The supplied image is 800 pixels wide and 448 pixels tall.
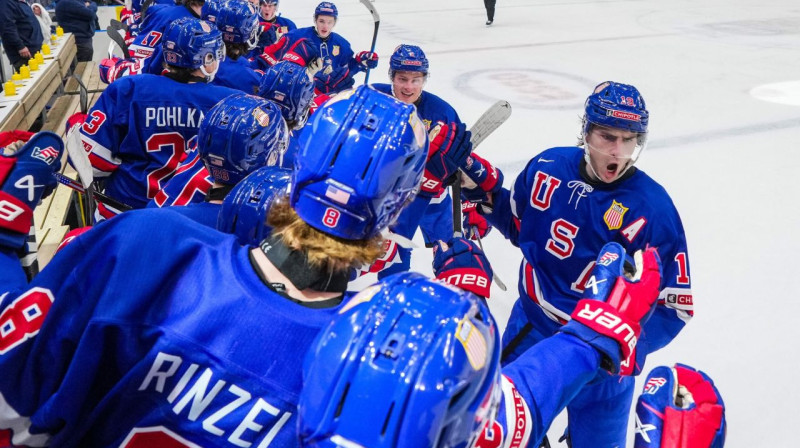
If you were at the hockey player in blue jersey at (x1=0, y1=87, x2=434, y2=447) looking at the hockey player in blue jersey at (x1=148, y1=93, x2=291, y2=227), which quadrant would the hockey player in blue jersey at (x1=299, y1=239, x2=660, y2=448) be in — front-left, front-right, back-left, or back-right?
back-right

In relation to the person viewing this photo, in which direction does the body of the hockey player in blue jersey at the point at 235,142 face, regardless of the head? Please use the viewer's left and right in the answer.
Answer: facing away from the viewer and to the right of the viewer

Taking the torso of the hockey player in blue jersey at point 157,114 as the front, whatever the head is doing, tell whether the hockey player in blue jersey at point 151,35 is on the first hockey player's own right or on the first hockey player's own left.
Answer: on the first hockey player's own left

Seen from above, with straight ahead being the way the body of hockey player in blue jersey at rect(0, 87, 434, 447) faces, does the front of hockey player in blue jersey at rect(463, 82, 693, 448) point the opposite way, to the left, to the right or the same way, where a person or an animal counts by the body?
the opposite way

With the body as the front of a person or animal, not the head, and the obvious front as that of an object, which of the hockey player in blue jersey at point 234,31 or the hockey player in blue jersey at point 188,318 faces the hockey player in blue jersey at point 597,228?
the hockey player in blue jersey at point 188,318

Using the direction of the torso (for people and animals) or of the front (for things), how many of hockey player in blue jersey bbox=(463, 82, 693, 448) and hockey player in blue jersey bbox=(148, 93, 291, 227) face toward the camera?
1

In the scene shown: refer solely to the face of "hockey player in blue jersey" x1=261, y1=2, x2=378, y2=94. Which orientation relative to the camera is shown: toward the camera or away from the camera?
toward the camera

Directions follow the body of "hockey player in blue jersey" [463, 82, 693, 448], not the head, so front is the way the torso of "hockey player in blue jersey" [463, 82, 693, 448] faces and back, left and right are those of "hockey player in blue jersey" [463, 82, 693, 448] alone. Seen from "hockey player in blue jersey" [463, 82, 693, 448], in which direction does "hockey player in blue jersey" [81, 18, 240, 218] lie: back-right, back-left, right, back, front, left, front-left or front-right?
right

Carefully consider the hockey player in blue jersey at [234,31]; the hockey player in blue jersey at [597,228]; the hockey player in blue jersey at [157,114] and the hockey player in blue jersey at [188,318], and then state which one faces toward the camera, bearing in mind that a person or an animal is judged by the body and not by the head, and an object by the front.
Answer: the hockey player in blue jersey at [597,228]

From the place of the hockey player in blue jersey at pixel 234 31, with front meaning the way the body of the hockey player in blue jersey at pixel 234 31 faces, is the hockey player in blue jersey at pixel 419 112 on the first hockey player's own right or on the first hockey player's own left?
on the first hockey player's own right

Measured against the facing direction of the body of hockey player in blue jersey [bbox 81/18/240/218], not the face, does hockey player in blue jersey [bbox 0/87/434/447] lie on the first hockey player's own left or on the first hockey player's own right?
on the first hockey player's own right

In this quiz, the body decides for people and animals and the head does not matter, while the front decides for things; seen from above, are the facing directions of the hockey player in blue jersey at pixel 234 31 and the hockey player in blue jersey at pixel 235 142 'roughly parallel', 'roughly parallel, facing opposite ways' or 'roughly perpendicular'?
roughly parallel

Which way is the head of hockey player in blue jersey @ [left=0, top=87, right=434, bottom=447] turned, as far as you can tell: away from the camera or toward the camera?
away from the camera

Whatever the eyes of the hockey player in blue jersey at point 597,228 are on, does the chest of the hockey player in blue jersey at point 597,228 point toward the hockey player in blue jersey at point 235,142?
no

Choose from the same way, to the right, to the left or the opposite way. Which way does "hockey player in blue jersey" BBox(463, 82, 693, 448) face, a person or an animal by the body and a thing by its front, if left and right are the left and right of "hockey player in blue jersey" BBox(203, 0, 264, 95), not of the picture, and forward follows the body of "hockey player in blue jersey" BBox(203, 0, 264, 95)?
the opposite way

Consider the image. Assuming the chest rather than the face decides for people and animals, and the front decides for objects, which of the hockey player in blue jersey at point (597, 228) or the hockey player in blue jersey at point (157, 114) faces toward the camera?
the hockey player in blue jersey at point (597, 228)

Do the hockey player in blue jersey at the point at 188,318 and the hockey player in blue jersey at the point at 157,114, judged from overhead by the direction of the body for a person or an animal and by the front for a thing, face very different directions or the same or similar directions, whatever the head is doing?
same or similar directions

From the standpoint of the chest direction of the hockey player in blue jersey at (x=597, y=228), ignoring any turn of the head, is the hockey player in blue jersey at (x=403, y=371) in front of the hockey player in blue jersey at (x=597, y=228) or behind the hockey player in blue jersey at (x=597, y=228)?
in front

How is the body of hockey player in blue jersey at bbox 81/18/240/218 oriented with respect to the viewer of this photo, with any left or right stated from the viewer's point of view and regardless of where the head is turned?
facing away from the viewer and to the right of the viewer

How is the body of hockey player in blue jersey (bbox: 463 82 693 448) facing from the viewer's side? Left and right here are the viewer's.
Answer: facing the viewer

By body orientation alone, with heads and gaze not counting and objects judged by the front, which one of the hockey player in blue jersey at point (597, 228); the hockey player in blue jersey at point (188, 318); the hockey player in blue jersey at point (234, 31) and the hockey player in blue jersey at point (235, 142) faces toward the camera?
the hockey player in blue jersey at point (597, 228)

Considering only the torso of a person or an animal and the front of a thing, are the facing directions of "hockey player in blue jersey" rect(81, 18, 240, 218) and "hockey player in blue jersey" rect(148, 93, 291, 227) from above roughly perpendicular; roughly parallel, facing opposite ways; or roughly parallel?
roughly parallel
